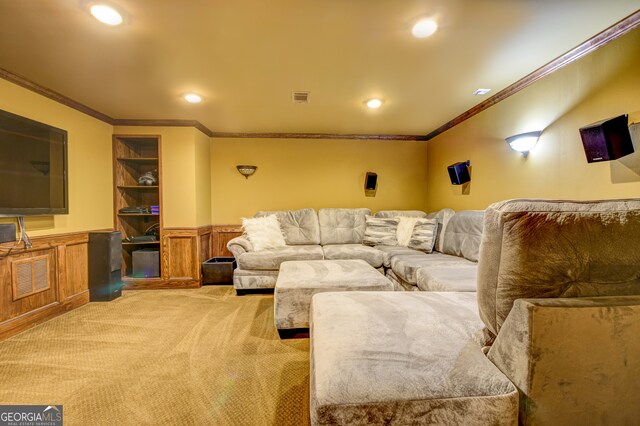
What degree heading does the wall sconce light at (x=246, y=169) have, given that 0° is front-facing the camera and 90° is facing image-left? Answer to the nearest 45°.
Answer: approximately 0°

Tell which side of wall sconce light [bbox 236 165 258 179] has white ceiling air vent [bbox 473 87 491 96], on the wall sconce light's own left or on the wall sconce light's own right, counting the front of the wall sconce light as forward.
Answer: on the wall sconce light's own left

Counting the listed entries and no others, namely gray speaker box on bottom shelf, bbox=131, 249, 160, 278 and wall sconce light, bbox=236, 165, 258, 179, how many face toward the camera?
2

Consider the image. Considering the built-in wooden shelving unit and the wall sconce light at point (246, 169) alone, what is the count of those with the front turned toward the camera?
2

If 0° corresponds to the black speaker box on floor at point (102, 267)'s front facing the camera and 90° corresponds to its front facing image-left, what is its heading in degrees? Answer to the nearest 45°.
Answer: approximately 315°
